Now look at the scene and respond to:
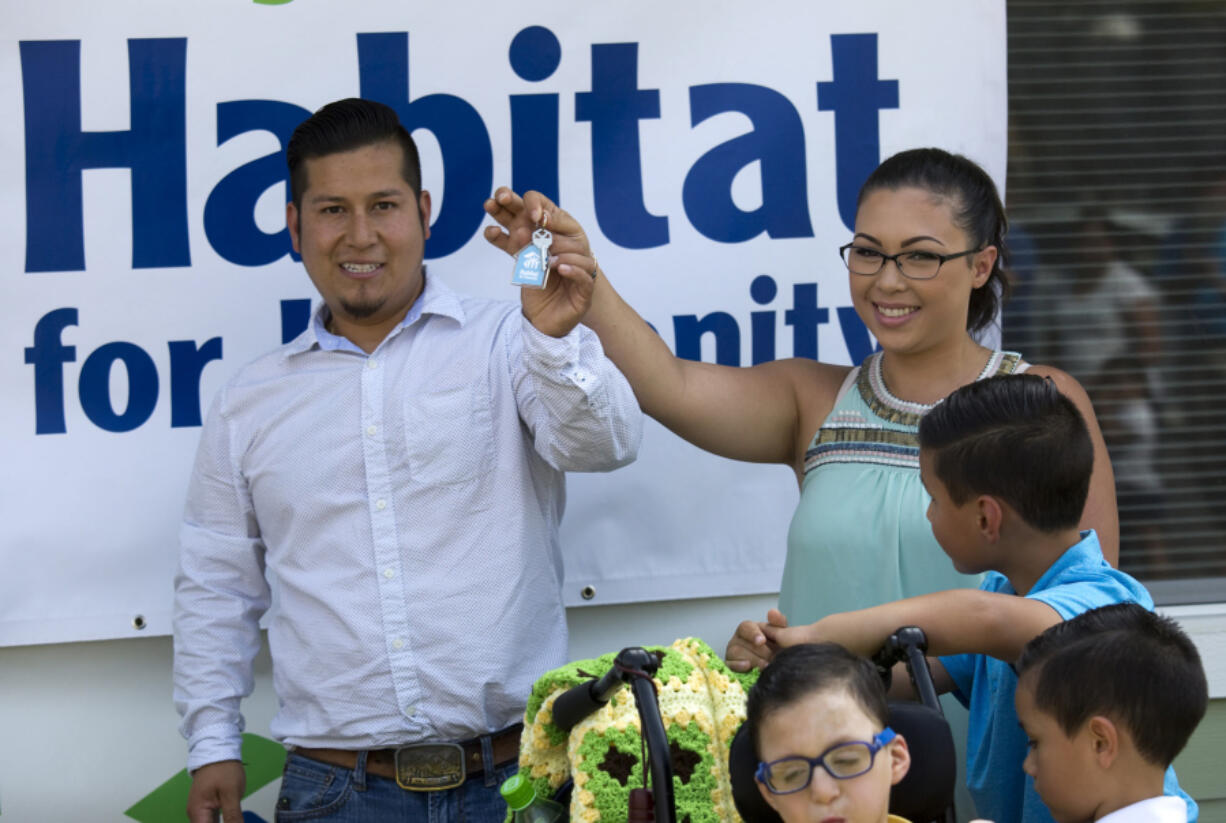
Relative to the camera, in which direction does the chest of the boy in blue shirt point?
to the viewer's left

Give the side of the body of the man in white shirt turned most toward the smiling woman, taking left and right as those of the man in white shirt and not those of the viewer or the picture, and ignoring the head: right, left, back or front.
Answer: left

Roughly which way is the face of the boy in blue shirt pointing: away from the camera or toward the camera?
away from the camera

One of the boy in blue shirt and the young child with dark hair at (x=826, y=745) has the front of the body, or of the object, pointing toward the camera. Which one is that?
the young child with dark hair

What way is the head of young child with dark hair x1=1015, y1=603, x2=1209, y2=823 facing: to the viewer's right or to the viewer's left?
to the viewer's left

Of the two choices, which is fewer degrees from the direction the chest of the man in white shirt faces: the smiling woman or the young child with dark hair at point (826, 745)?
the young child with dark hair

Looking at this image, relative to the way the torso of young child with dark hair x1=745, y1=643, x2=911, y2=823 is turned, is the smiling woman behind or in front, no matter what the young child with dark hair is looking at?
behind

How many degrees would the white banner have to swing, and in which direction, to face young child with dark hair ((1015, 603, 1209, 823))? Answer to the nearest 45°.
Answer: approximately 45° to its left

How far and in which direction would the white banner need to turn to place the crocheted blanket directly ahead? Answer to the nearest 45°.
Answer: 0° — it already faces it

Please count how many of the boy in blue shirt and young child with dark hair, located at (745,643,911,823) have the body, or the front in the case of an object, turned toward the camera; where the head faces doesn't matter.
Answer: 1

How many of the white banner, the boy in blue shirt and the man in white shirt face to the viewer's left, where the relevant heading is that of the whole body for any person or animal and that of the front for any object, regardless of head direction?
1

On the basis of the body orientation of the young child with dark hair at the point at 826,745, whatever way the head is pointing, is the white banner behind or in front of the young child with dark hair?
behind

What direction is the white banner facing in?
toward the camera

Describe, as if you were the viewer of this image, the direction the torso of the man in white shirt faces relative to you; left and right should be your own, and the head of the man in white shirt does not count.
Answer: facing the viewer

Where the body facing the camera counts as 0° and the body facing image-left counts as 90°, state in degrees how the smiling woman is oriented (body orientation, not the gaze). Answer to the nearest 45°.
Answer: approximately 45°
